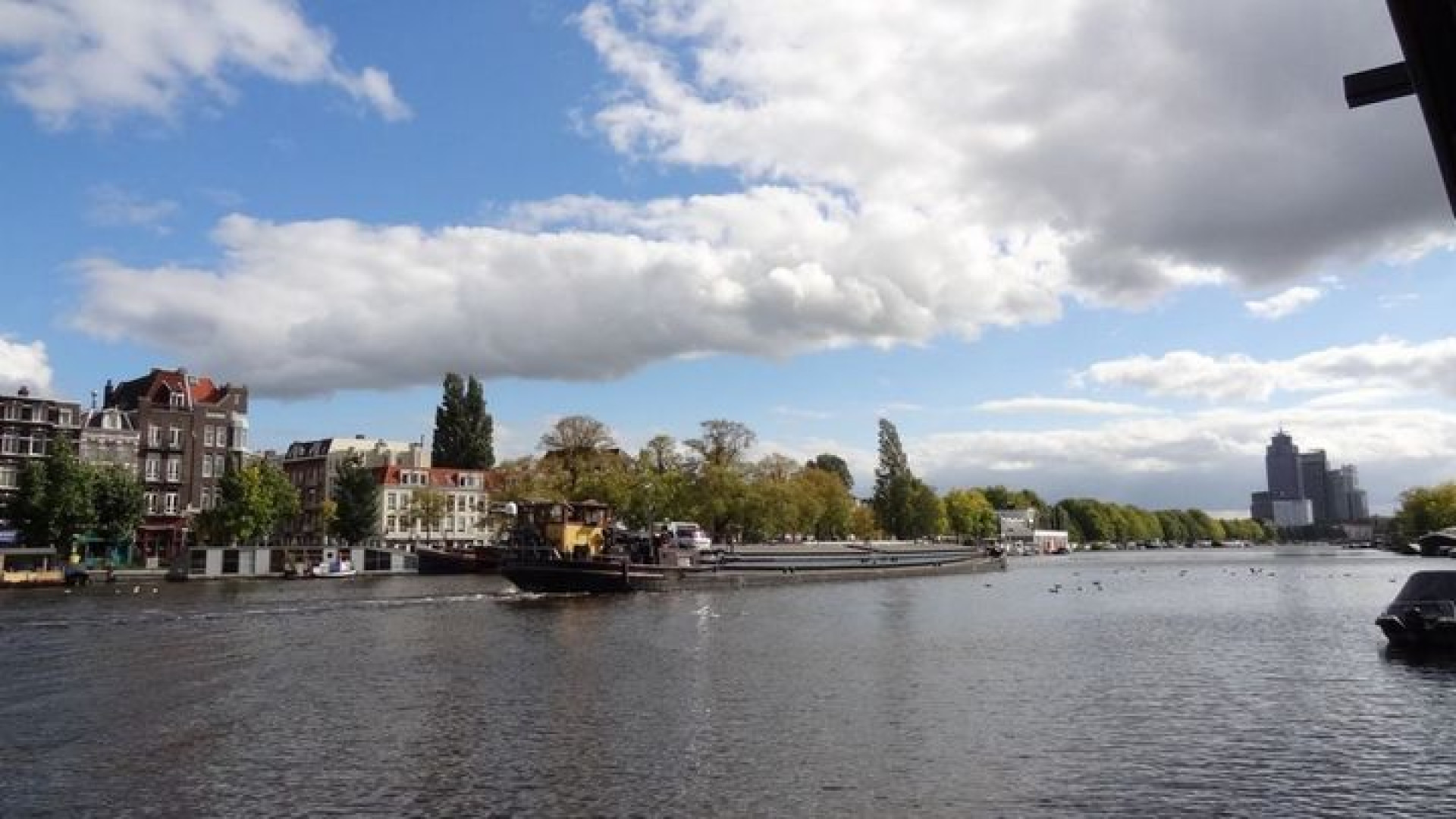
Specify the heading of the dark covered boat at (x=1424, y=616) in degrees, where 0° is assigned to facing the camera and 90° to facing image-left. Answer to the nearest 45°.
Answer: approximately 90°
